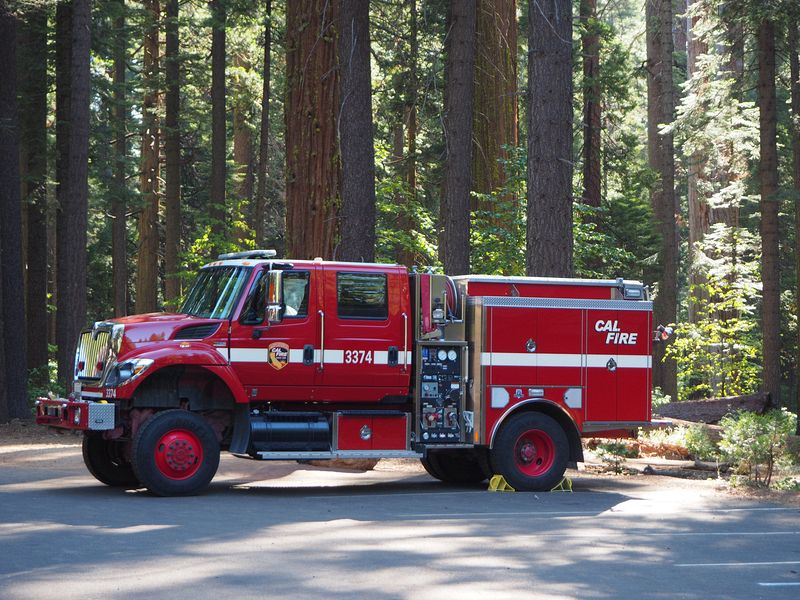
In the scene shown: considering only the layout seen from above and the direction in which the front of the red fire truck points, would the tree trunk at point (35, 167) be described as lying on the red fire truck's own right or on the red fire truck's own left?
on the red fire truck's own right

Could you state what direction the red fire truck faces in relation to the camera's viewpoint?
facing the viewer and to the left of the viewer

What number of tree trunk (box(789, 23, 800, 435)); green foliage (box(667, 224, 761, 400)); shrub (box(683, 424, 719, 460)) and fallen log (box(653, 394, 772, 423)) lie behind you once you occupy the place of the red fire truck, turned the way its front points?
4

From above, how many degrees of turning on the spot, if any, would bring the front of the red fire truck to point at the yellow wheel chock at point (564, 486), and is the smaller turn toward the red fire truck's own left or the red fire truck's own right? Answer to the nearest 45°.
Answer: approximately 135° to the red fire truck's own left

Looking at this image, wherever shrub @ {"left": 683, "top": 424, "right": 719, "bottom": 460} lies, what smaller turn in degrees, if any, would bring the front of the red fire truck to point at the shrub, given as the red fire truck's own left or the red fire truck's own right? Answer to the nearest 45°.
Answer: approximately 180°

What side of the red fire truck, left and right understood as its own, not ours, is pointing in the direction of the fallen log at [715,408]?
back

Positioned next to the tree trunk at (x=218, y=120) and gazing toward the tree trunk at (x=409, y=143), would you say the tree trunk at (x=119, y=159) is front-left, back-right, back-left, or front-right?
back-left

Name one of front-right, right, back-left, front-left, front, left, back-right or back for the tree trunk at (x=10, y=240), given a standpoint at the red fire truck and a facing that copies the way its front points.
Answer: right

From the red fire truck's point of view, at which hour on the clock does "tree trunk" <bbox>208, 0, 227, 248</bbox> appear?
The tree trunk is roughly at 4 o'clock from the red fire truck.

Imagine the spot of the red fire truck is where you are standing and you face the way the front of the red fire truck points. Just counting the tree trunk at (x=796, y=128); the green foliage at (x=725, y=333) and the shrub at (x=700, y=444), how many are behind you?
3

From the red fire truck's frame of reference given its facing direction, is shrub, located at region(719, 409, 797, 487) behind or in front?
behind

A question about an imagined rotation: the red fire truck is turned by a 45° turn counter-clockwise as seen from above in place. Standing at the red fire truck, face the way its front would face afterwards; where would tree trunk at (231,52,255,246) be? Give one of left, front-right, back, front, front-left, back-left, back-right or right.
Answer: back

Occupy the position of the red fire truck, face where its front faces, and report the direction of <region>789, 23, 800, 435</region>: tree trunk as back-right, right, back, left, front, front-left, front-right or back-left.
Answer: back

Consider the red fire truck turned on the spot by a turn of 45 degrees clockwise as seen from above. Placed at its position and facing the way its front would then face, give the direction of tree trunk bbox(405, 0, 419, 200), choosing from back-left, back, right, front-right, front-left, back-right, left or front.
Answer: right
